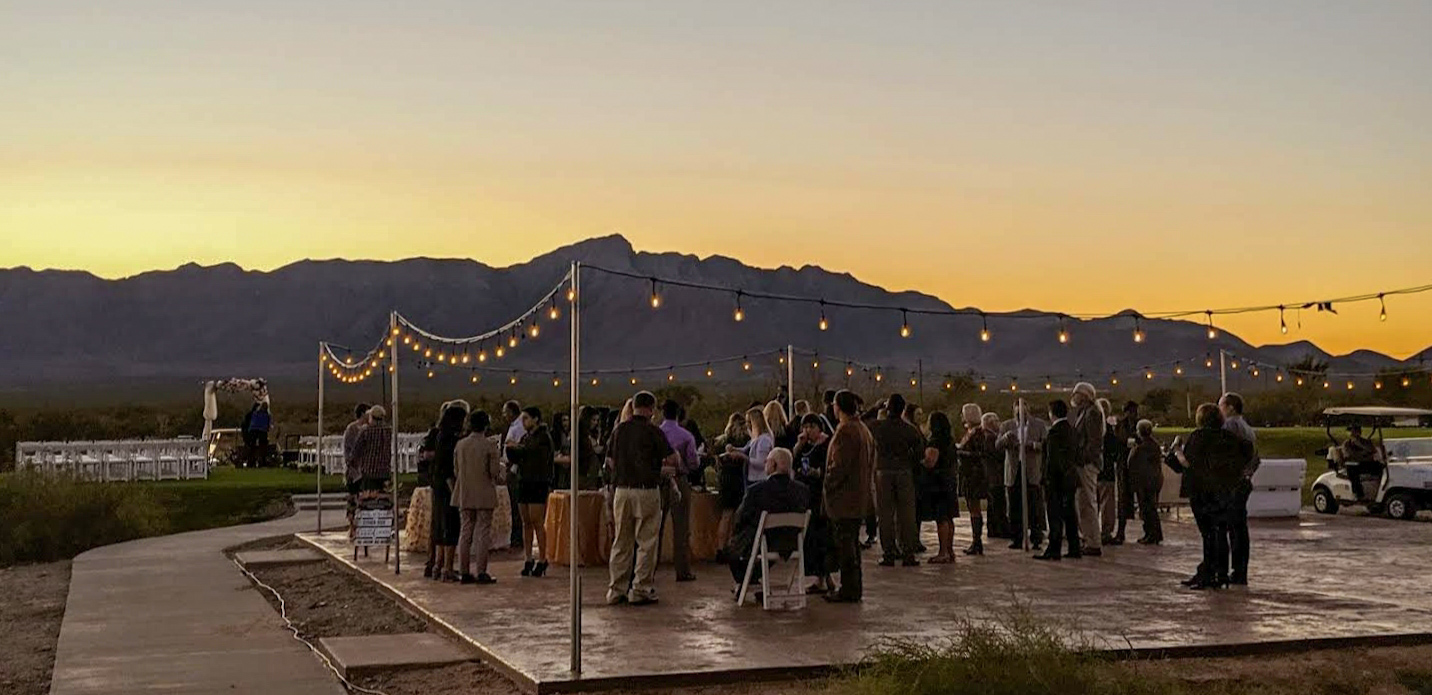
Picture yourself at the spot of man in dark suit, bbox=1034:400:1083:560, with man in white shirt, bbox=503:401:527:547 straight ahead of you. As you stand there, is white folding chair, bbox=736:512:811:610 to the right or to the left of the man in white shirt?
left

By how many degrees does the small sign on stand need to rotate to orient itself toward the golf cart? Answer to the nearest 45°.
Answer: approximately 90° to its left

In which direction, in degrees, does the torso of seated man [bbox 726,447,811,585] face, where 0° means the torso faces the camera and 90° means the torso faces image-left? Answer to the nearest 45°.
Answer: approximately 135°

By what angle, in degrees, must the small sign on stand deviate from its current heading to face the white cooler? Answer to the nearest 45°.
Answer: approximately 90° to its left

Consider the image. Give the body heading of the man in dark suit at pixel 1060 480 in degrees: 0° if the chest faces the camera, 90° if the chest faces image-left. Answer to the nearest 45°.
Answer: approximately 90°

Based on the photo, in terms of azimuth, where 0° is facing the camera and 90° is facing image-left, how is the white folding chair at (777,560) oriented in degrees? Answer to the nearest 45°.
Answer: approximately 135°

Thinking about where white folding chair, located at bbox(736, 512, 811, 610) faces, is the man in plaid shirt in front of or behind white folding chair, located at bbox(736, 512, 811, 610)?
in front
